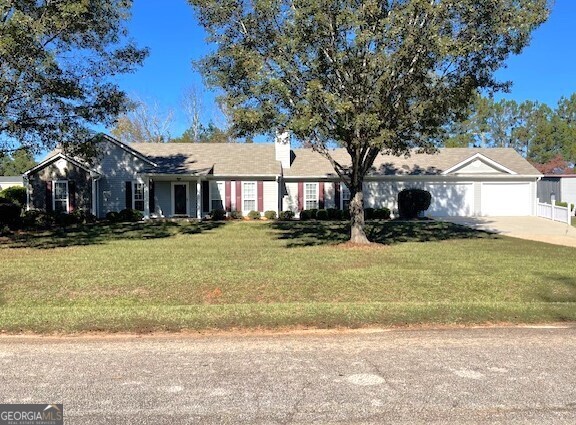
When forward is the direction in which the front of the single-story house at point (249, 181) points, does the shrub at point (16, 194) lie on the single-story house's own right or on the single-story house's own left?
on the single-story house's own right

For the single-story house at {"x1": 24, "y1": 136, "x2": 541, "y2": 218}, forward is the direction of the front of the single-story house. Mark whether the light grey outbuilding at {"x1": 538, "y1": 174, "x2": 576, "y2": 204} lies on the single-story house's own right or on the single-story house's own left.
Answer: on the single-story house's own left

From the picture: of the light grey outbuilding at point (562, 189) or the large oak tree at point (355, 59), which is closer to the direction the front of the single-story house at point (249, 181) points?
the large oak tree

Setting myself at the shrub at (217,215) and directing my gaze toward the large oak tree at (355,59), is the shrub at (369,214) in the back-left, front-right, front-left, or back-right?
front-left

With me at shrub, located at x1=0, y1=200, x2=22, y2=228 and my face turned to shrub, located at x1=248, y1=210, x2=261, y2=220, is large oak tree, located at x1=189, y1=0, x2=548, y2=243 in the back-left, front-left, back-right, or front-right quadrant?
front-right

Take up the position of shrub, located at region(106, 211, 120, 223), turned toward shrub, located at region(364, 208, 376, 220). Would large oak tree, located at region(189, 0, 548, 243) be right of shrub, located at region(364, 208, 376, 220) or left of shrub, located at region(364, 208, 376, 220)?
right

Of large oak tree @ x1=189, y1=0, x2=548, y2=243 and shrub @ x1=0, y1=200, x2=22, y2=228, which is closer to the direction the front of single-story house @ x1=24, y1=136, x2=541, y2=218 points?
the large oak tree

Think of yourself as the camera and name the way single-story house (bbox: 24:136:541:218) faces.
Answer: facing the viewer

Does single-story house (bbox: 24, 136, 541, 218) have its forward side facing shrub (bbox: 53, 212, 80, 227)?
no

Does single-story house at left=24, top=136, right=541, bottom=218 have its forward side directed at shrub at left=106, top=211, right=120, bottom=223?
no

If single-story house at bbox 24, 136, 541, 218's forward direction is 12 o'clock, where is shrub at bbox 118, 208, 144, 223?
The shrub is roughly at 2 o'clock from the single-story house.

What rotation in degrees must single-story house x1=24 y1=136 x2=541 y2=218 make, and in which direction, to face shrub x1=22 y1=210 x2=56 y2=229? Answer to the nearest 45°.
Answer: approximately 45° to its right

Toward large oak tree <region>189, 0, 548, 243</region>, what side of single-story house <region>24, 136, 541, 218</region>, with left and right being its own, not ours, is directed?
front

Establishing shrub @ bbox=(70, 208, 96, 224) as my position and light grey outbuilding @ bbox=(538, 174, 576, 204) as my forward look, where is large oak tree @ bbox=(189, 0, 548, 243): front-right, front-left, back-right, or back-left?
front-right

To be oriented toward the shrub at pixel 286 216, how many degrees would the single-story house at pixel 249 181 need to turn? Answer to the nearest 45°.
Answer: approximately 45° to its left

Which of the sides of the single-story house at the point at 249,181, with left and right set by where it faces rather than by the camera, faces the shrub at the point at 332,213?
front
